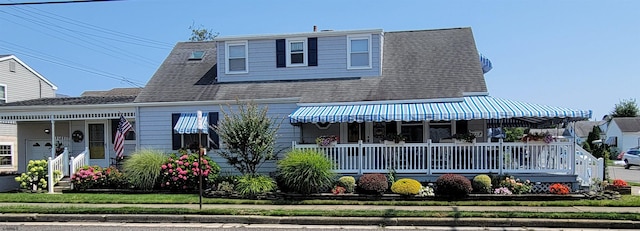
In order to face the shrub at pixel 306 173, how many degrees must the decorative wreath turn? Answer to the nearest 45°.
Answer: approximately 45° to its left

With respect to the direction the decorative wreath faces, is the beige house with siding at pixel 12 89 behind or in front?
behind

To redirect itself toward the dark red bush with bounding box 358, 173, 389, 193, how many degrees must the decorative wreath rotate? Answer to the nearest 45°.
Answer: approximately 45° to its left

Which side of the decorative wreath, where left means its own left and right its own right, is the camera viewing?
front

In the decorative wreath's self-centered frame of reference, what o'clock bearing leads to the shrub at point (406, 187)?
The shrub is roughly at 11 o'clock from the decorative wreath.

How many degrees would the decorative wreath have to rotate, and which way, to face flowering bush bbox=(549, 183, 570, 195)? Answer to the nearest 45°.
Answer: approximately 45° to its left

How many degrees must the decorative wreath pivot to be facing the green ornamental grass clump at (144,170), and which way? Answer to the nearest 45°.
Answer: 0° — it already faces it

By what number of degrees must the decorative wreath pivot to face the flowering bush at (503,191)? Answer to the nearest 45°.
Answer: approximately 45° to its left

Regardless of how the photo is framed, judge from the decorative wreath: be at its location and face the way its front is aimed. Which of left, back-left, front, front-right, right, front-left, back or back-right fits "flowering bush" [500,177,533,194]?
front-left

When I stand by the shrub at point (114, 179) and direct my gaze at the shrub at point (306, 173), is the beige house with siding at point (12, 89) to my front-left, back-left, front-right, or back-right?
back-left

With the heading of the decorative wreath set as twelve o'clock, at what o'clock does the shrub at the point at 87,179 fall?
The shrub is roughly at 12 o'clock from the decorative wreath.

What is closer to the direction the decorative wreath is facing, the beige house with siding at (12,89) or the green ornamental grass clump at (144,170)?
the green ornamental grass clump
